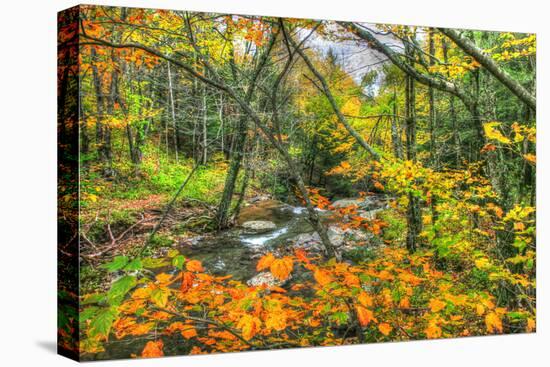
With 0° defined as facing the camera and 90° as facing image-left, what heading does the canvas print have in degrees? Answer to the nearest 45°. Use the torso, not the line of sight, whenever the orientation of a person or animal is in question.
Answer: approximately 315°
